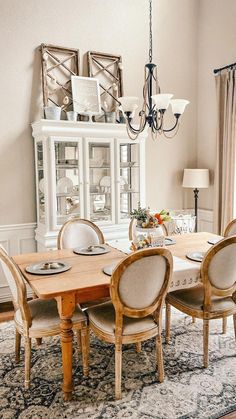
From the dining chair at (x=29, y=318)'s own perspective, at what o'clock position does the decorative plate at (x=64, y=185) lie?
The decorative plate is roughly at 11 o'clock from the dining chair.

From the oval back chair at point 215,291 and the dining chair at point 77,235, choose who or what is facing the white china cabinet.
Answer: the oval back chair

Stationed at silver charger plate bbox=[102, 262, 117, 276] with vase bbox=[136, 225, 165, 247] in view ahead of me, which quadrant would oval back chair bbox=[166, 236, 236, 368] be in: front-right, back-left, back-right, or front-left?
front-right

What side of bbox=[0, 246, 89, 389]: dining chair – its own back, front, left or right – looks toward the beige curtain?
front

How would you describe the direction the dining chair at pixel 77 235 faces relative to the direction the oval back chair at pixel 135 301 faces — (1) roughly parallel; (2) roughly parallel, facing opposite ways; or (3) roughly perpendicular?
roughly parallel, facing opposite ways

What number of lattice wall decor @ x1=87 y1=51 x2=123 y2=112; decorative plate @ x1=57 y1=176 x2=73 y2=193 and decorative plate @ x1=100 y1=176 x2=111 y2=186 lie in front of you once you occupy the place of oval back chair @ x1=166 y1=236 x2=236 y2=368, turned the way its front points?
3

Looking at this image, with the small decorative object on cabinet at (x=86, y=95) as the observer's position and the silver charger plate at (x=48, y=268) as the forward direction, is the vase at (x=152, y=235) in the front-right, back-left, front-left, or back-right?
front-left

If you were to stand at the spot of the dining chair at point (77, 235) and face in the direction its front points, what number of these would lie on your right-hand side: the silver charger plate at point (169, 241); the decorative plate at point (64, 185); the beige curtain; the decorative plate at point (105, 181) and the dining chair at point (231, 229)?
0

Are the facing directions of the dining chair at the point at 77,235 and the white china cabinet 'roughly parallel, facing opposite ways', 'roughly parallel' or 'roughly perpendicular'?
roughly parallel

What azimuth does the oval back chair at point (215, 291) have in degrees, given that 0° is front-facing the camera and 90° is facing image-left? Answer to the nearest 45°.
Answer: approximately 135°

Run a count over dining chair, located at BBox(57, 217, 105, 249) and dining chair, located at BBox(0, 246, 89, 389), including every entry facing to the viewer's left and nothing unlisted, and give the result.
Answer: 0

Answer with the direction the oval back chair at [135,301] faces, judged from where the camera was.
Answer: facing away from the viewer and to the left of the viewer

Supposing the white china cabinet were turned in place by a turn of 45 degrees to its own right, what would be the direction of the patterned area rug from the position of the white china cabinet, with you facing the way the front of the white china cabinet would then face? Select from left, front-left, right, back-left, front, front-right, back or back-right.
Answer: front

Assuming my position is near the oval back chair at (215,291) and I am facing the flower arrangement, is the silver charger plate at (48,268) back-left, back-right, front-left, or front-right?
front-left

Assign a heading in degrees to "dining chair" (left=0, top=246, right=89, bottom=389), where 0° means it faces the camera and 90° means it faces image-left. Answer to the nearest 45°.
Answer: approximately 225°

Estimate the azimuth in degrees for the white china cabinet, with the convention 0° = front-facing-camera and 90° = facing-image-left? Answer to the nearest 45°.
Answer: approximately 315°
